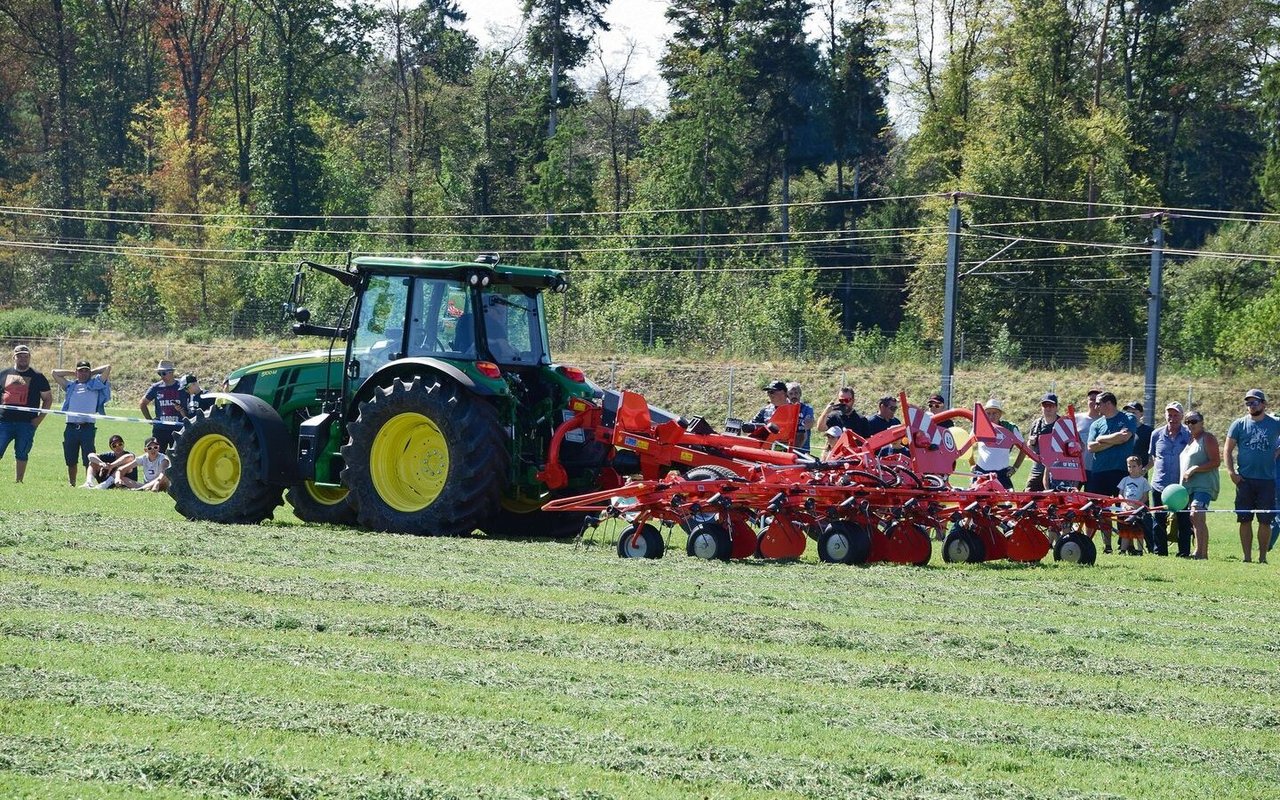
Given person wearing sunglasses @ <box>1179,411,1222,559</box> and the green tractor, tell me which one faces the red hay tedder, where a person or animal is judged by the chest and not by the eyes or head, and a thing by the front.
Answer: the person wearing sunglasses

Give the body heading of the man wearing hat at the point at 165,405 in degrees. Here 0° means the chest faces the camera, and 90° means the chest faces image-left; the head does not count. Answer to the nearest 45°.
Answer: approximately 0°

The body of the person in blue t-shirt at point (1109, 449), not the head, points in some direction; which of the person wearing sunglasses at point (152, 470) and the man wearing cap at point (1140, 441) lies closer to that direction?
the person wearing sunglasses

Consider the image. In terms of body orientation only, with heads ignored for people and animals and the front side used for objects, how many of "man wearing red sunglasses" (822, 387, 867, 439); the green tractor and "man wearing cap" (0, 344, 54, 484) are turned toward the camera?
2

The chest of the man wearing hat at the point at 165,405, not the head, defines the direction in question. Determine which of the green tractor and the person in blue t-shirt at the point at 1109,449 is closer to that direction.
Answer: the green tractor

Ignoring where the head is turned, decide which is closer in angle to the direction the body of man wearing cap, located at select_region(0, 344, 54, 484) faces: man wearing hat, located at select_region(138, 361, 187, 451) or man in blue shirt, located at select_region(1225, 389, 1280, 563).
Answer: the man in blue shirt

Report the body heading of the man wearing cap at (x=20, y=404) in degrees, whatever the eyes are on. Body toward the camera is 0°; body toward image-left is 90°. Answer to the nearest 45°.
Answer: approximately 0°

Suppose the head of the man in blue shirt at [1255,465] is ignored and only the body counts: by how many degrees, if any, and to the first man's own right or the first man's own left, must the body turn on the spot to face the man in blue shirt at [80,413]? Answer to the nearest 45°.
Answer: approximately 90° to the first man's own right

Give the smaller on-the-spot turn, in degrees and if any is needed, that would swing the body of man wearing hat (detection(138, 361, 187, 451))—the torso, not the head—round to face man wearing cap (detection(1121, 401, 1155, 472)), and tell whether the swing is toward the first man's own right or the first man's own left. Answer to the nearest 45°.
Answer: approximately 45° to the first man's own left
